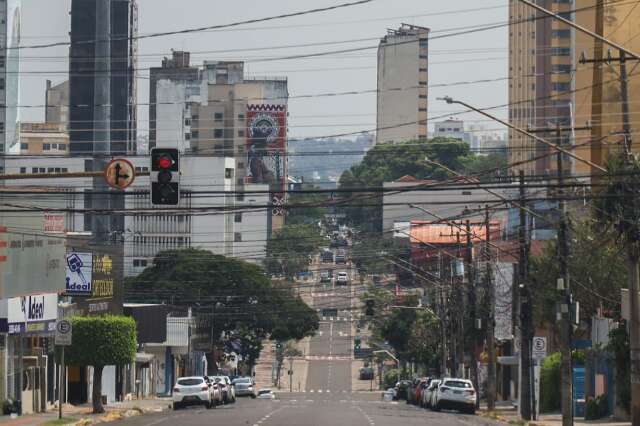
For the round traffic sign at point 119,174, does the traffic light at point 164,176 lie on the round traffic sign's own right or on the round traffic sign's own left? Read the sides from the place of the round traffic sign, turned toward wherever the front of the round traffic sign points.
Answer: on the round traffic sign's own left

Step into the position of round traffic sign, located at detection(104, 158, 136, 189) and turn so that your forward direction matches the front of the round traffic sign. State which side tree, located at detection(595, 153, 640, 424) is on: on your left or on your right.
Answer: on your left

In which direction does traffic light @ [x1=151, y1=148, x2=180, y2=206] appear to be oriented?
toward the camera

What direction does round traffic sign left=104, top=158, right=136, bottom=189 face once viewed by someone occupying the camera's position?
facing the viewer

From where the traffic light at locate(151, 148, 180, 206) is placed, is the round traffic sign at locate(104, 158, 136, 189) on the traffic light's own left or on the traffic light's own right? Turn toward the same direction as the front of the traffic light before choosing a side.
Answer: on the traffic light's own right

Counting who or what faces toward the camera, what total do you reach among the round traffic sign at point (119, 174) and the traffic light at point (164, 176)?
2
